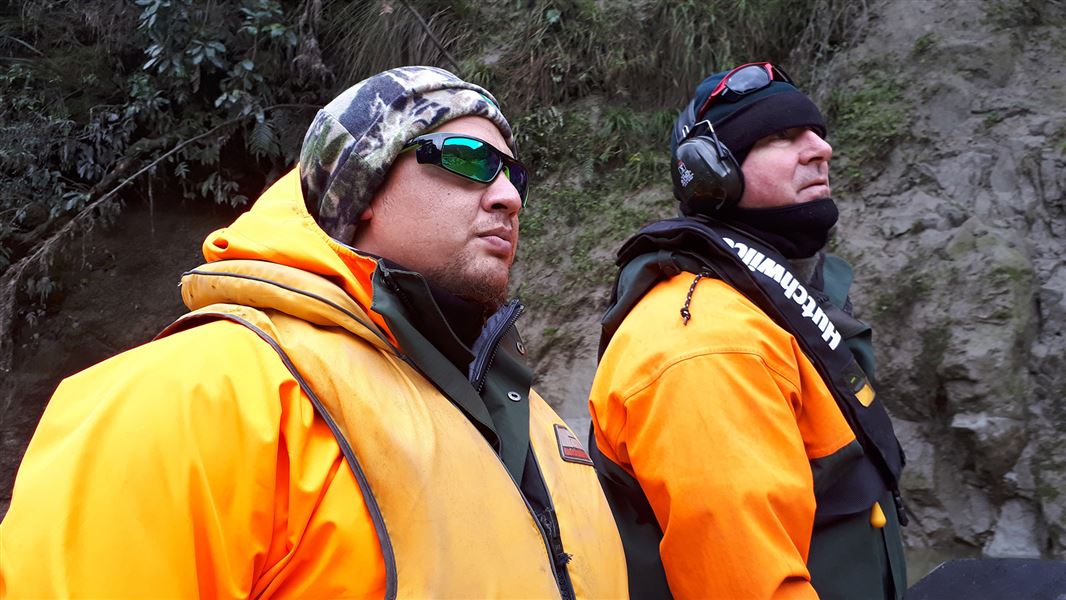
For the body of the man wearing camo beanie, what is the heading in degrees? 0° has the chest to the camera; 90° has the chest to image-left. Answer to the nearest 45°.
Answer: approximately 315°
